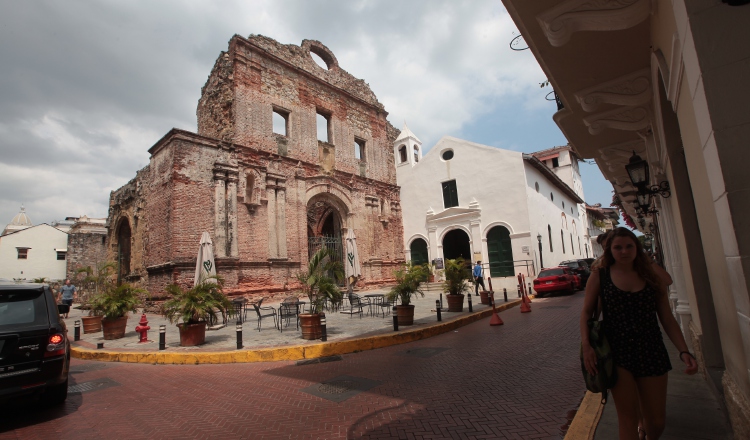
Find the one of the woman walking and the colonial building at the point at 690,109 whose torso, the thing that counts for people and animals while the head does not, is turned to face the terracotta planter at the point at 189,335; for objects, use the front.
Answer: the colonial building

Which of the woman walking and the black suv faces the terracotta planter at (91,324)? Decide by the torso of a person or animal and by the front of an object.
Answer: the black suv

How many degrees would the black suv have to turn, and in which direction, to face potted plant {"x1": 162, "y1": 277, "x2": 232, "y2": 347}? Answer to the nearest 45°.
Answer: approximately 45° to its right

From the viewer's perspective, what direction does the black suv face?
away from the camera

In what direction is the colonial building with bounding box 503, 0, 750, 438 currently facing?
to the viewer's left

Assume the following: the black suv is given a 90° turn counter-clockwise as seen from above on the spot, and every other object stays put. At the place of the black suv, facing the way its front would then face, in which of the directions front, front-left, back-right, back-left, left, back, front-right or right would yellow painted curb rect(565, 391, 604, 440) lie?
back-left

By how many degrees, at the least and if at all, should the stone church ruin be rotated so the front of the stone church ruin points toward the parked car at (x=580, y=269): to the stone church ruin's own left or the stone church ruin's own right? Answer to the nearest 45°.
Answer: approximately 45° to the stone church ruin's own left

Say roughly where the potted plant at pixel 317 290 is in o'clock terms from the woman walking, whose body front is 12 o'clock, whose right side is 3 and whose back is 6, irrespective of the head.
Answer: The potted plant is roughly at 4 o'clock from the woman walking.

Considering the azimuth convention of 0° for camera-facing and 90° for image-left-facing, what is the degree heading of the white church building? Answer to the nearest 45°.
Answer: approximately 45°

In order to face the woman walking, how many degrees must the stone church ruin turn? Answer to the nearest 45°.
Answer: approximately 45° to its right
